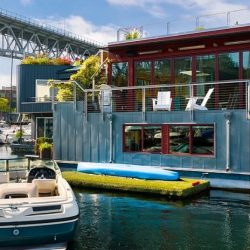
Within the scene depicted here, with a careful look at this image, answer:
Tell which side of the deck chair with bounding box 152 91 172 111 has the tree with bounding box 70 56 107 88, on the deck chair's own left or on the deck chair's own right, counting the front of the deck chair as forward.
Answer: on the deck chair's own right

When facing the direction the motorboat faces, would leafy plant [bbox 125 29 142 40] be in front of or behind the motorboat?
in front

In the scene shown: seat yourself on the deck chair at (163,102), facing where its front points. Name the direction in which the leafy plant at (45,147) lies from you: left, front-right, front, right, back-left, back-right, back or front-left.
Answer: right
